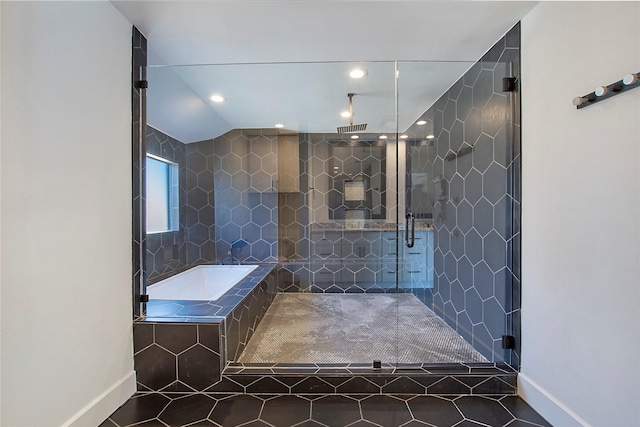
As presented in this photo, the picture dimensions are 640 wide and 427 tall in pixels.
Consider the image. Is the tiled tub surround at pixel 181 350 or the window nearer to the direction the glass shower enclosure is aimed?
the tiled tub surround

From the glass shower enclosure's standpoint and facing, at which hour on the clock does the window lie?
The window is roughly at 3 o'clock from the glass shower enclosure.

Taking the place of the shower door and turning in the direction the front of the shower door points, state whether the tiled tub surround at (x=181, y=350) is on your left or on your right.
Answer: on your right

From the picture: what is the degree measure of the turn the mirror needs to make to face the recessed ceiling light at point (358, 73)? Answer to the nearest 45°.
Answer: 0° — it already faces it

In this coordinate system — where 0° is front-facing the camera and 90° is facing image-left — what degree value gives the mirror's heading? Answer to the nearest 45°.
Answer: approximately 0°

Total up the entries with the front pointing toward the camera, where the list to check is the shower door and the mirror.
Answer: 2

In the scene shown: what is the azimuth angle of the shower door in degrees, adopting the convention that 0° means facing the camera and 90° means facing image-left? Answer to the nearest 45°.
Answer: approximately 0°
